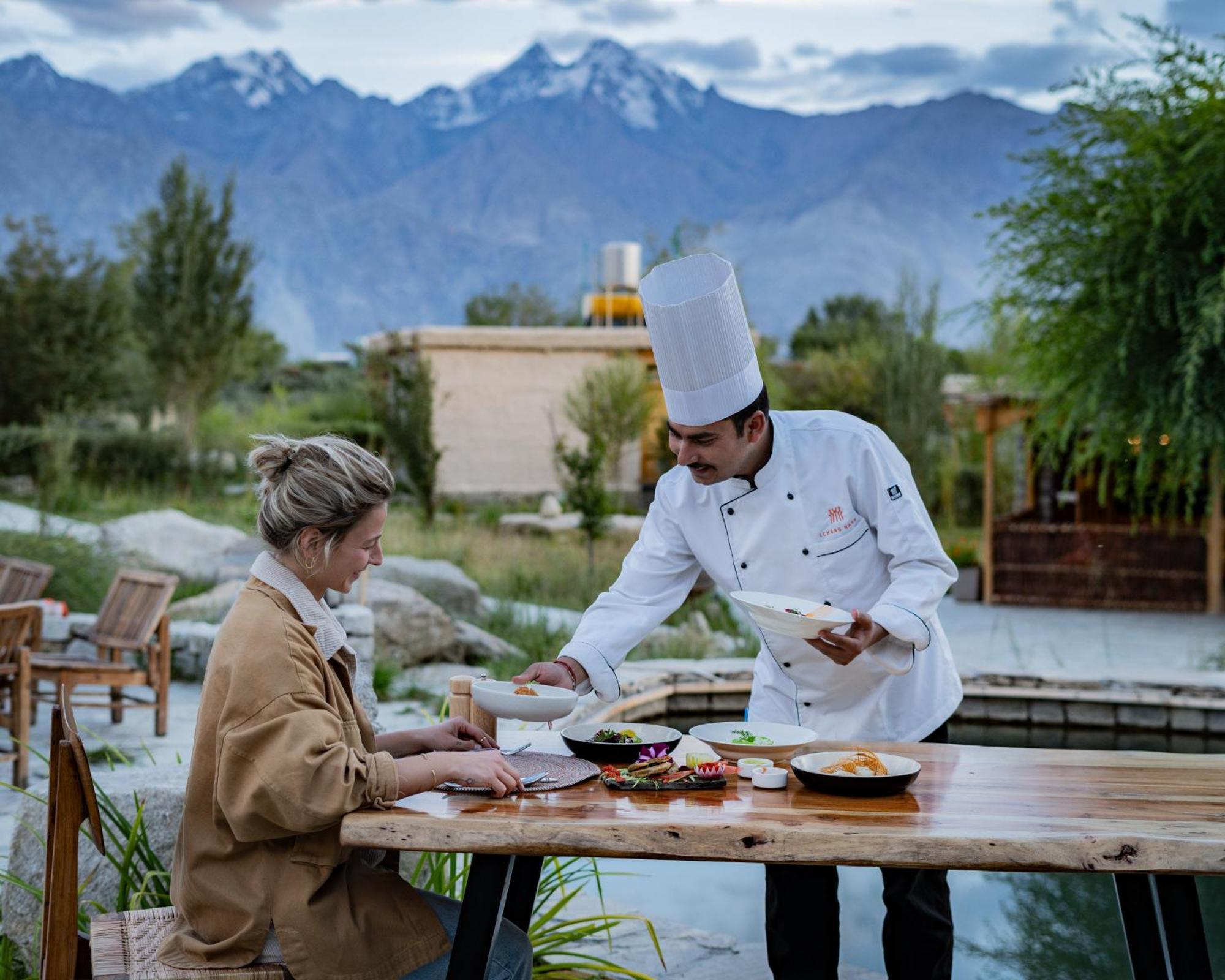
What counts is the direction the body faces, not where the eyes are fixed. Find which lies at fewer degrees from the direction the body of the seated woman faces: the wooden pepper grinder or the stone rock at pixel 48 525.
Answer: the wooden pepper grinder

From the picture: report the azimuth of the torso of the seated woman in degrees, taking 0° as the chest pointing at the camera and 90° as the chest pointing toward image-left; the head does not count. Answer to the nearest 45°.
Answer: approximately 270°

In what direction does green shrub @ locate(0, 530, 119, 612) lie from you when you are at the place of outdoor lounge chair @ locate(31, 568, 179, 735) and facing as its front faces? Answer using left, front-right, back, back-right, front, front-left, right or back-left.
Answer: back-right

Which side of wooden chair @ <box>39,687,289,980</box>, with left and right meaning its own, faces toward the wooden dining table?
front

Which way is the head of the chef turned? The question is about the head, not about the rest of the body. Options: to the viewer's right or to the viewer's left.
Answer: to the viewer's left

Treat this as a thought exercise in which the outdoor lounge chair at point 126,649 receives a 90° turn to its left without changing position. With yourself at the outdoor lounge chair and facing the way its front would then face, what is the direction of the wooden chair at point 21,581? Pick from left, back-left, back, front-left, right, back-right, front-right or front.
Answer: back

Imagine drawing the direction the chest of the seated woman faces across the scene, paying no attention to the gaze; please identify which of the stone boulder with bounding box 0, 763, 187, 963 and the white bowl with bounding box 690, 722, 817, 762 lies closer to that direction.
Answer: the white bowl

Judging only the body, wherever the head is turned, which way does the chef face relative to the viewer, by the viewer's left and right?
facing the viewer and to the left of the viewer

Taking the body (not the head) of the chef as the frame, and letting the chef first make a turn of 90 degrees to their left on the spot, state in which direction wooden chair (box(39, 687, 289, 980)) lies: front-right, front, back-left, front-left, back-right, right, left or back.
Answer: right

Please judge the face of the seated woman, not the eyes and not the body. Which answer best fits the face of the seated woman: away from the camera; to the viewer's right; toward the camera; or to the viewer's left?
to the viewer's right

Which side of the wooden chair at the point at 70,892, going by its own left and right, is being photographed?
right

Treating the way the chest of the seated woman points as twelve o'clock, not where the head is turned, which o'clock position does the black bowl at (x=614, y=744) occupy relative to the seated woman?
The black bowl is roughly at 11 o'clock from the seated woman.

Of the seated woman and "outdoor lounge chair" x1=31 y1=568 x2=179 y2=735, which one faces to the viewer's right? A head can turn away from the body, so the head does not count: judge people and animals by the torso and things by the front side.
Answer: the seated woman

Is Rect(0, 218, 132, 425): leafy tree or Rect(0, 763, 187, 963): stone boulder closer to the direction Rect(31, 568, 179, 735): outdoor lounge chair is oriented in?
the stone boulder

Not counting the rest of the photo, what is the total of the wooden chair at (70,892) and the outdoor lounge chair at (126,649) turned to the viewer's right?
1

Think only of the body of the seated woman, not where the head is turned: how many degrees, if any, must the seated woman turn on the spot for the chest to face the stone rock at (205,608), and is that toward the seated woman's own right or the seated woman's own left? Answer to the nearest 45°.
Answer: approximately 90° to the seated woman's own left
